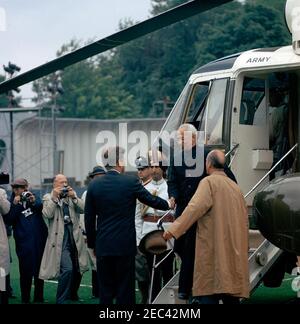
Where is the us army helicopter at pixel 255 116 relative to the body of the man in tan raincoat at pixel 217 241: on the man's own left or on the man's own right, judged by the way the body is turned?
on the man's own right

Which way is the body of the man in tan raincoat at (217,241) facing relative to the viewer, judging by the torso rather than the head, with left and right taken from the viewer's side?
facing away from the viewer and to the left of the viewer

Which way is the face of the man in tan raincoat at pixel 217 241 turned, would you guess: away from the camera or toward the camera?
away from the camera

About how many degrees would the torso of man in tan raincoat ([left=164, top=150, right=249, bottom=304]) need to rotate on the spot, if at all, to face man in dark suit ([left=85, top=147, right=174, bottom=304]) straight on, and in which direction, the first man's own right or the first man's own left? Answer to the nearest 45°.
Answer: approximately 45° to the first man's own left
